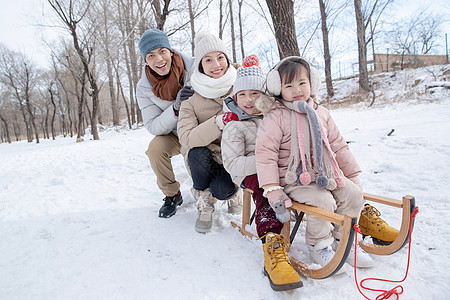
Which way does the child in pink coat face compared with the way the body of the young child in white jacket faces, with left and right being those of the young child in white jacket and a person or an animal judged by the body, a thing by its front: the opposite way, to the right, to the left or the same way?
the same way

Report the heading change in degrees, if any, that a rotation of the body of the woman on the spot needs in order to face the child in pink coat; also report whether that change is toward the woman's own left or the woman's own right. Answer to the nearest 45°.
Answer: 0° — they already face them

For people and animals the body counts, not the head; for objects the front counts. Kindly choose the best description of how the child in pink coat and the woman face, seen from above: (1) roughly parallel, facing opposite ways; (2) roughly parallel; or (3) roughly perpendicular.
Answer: roughly parallel

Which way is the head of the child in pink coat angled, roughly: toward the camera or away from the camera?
toward the camera

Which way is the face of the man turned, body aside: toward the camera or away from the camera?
toward the camera

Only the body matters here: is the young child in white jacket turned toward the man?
no

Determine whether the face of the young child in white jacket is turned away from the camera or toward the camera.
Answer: toward the camera

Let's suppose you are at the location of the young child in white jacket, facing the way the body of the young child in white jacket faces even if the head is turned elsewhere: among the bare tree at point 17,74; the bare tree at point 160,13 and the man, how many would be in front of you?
0

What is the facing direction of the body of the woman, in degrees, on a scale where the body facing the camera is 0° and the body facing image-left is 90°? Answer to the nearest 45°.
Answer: approximately 315°

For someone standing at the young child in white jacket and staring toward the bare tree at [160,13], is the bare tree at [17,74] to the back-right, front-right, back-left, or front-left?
front-left

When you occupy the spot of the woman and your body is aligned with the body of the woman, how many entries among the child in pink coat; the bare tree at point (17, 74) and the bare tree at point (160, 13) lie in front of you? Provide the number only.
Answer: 1

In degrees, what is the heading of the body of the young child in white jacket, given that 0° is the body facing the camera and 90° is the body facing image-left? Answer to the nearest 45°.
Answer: approximately 315°
